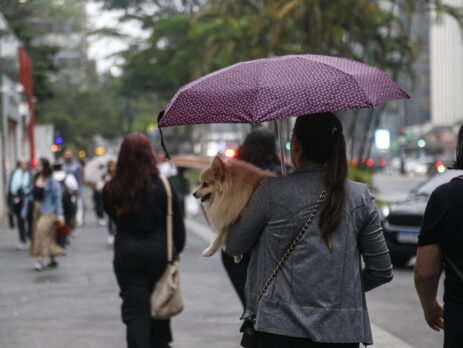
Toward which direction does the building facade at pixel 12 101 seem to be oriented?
to the viewer's right

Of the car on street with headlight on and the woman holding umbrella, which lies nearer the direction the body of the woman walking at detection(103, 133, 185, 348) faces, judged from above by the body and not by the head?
the car on street with headlight on

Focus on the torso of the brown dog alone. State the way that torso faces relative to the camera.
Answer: to the viewer's left

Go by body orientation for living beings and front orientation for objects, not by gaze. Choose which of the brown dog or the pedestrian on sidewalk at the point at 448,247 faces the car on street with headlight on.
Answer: the pedestrian on sidewalk

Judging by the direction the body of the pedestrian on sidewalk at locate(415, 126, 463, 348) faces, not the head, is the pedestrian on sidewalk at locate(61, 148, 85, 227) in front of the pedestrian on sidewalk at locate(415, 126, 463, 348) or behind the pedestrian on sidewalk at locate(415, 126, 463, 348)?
in front

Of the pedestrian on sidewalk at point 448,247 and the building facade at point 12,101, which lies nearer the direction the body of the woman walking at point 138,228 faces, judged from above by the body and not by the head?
the building facade

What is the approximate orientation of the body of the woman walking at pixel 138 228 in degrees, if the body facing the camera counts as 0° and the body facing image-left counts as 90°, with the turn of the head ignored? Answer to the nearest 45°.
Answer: approximately 180°

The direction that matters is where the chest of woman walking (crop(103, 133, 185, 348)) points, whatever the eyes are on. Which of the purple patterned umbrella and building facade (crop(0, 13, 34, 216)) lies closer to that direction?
the building facade

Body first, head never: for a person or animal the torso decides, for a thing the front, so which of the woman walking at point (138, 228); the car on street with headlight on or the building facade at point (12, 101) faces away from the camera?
the woman walking

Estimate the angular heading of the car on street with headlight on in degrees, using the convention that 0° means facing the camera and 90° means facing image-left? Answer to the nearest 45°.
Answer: approximately 45°

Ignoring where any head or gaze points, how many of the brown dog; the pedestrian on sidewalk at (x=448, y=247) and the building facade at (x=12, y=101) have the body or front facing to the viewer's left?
1

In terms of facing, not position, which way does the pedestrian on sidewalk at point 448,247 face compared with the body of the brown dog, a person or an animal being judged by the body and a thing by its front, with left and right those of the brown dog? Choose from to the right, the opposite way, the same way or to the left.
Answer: to the right

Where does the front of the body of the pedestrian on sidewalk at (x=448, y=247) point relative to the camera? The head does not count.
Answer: away from the camera
